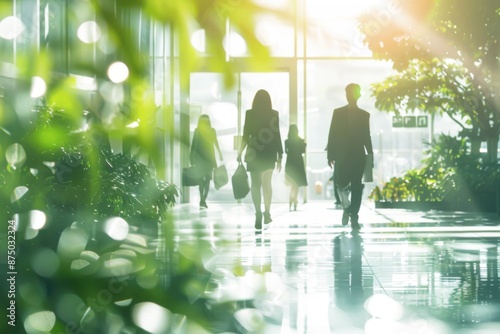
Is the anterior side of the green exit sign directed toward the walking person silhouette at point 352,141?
yes

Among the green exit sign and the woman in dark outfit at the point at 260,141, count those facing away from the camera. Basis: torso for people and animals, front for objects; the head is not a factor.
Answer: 1

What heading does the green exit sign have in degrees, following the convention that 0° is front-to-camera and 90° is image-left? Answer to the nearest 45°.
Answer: approximately 0°

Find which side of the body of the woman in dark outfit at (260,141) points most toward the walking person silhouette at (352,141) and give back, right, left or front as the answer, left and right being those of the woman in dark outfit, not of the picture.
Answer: right

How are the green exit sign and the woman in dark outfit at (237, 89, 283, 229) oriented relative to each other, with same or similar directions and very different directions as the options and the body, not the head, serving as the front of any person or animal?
very different directions

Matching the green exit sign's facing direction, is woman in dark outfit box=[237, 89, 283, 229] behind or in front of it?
in front

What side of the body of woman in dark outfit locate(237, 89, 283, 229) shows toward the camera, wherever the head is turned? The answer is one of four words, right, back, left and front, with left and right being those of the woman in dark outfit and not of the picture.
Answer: back

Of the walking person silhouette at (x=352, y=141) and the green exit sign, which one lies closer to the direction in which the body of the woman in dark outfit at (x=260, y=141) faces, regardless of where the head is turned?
the green exit sign

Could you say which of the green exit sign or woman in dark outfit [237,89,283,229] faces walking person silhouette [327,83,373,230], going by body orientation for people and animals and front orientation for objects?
the green exit sign

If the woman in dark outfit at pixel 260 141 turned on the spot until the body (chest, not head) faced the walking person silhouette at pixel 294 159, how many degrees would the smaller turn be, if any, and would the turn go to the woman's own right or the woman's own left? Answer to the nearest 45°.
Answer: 0° — they already face it

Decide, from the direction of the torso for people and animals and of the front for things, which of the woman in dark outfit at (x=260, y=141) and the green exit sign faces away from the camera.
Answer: the woman in dark outfit

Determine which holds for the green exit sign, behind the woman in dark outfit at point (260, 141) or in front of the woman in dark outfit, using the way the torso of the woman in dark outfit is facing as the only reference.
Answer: in front
